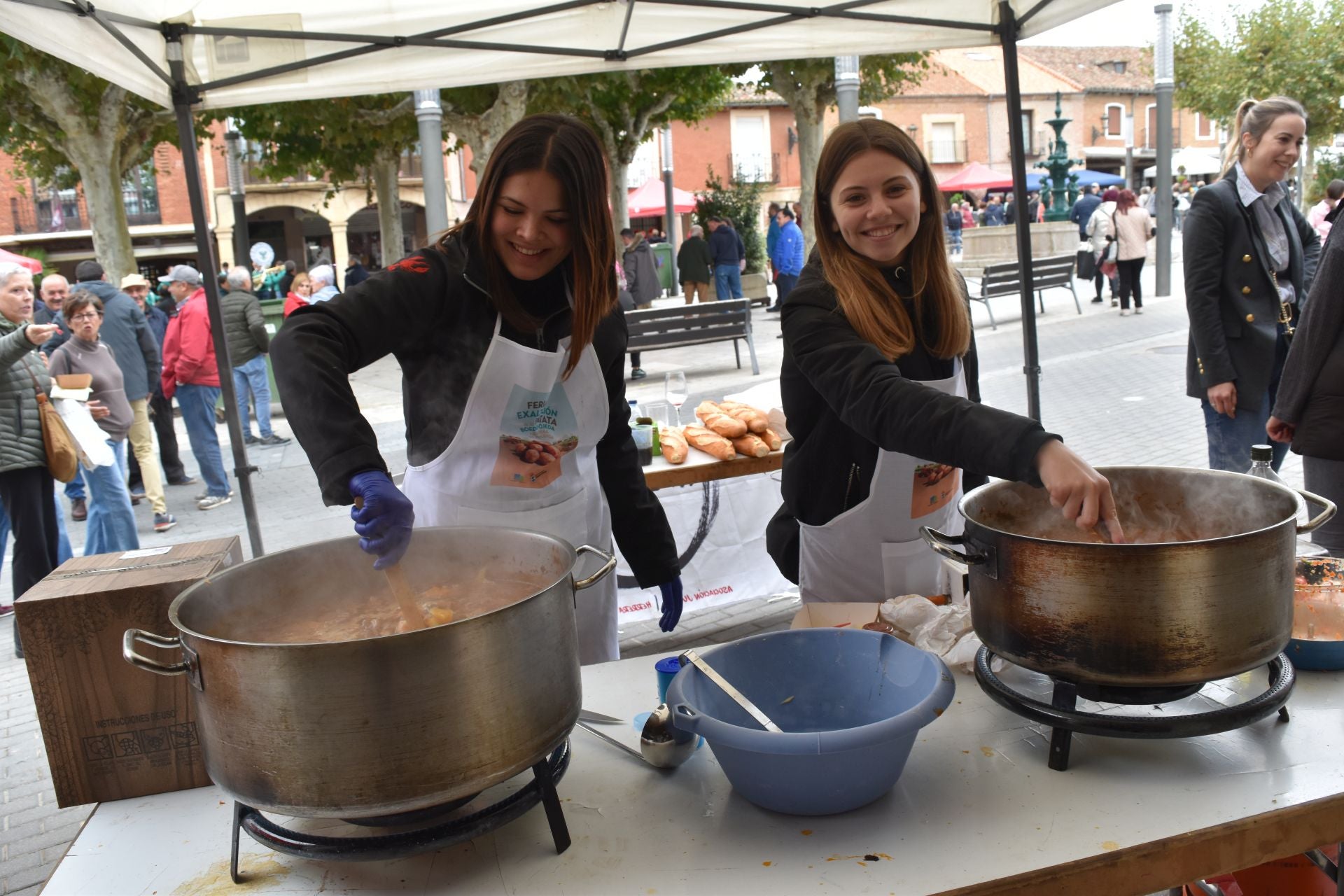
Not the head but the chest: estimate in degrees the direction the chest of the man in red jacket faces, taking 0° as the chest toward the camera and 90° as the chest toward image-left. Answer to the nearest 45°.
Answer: approximately 90°

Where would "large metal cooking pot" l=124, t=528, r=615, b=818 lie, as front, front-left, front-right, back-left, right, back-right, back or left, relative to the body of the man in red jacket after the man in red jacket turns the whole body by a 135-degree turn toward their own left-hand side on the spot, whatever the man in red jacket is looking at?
front-right

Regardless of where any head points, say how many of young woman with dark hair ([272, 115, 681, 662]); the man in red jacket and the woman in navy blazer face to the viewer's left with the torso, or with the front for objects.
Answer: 1

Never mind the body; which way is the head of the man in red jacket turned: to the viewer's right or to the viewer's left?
to the viewer's left

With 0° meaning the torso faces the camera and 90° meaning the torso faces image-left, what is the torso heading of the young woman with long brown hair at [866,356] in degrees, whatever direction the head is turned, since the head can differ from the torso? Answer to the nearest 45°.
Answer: approximately 315°
